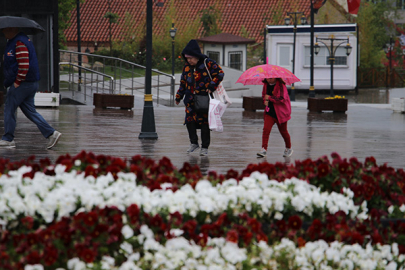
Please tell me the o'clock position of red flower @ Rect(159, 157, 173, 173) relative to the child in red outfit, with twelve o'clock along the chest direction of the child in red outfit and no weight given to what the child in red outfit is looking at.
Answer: The red flower is roughly at 11 o'clock from the child in red outfit.

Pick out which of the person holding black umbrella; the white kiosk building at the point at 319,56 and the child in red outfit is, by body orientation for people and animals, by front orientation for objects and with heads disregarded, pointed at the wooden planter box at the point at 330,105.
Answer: the white kiosk building

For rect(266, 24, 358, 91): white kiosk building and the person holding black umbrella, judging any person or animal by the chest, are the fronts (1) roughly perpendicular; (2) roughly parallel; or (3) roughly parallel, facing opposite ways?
roughly perpendicular

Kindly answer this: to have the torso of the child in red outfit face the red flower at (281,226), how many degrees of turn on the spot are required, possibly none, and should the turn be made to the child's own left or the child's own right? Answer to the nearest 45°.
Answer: approximately 45° to the child's own left

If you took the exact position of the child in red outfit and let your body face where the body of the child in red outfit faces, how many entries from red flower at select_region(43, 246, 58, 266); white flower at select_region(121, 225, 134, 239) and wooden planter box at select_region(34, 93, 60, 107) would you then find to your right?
1

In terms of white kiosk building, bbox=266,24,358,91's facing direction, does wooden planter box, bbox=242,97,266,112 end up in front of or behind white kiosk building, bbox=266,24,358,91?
in front

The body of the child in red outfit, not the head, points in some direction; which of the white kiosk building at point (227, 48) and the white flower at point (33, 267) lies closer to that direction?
the white flower

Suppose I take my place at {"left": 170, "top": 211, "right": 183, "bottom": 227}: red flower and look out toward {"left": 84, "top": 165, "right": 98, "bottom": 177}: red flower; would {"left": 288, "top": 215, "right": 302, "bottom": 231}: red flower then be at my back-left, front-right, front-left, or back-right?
back-right

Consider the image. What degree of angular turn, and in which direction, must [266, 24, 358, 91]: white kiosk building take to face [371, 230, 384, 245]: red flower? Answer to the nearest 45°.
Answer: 0° — it already faces it

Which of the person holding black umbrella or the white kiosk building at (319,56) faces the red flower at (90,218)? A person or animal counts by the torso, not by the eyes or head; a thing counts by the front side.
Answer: the white kiosk building

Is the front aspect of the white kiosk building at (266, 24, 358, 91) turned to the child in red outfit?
yes

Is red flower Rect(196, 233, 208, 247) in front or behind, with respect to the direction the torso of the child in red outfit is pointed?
in front
